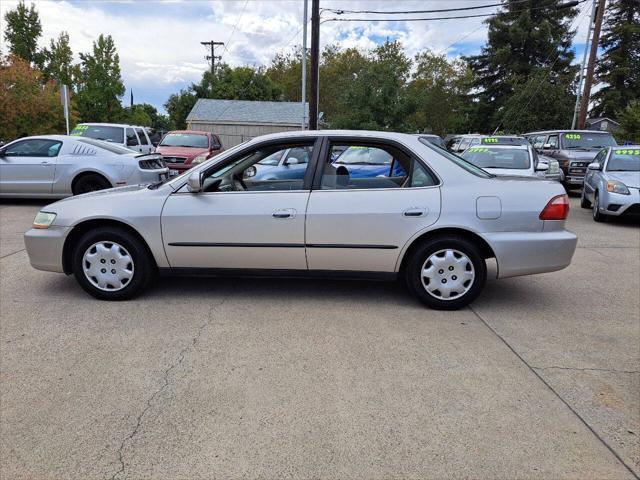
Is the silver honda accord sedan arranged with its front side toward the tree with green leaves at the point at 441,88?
no

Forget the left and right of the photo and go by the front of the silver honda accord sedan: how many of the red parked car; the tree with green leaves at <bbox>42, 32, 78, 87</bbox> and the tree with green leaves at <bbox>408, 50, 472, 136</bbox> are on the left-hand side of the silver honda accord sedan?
0

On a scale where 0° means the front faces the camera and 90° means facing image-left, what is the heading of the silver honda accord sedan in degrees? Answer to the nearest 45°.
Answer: approximately 90°

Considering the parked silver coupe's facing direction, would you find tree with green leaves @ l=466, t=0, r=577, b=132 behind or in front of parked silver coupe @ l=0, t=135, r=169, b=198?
behind

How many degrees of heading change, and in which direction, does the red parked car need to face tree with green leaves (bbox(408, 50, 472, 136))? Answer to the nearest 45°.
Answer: approximately 180°

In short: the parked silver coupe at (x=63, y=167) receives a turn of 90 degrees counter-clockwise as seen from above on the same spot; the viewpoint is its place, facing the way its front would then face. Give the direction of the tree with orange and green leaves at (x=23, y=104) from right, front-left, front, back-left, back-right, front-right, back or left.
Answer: back

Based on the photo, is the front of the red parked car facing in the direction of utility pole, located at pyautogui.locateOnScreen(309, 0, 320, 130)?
no

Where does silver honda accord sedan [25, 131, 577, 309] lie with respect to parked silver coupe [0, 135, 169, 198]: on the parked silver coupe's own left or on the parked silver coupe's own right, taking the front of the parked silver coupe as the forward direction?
on the parked silver coupe's own left

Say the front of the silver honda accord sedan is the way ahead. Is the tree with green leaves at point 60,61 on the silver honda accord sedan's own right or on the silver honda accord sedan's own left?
on the silver honda accord sedan's own right

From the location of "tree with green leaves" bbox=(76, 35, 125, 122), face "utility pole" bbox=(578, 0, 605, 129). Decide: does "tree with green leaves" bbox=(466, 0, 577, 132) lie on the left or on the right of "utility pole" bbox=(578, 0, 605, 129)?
left

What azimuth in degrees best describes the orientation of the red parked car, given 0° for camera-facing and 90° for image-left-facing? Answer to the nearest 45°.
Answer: approximately 45°

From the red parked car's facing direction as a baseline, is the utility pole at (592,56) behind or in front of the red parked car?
behind

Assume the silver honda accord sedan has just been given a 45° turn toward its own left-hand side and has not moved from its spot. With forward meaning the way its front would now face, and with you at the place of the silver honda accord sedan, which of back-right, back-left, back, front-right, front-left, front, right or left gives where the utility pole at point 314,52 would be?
back-right

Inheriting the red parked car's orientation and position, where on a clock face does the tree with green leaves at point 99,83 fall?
The tree with green leaves is roughly at 4 o'clock from the red parked car.

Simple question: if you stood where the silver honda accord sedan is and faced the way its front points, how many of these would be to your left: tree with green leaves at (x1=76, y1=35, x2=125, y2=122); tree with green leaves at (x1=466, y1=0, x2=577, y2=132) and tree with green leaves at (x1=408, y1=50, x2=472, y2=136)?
0
